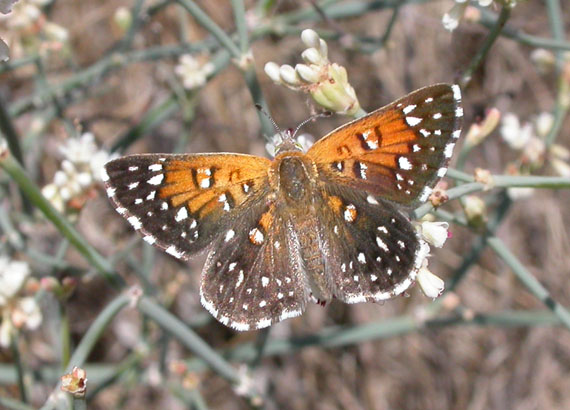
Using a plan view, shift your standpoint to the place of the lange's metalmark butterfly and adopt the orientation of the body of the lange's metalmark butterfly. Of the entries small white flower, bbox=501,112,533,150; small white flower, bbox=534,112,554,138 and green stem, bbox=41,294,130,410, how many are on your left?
1

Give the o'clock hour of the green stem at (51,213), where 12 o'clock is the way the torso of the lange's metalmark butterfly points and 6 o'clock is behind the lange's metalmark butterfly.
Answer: The green stem is roughly at 10 o'clock from the lange's metalmark butterfly.

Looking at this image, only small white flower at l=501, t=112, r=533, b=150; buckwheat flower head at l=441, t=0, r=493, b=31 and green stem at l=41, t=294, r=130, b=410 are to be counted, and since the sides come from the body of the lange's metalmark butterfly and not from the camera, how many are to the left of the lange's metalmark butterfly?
1

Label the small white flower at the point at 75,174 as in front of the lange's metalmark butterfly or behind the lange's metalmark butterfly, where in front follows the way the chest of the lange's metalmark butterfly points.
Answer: in front

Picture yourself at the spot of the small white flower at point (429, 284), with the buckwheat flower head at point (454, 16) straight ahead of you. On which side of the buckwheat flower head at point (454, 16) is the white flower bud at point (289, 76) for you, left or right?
left

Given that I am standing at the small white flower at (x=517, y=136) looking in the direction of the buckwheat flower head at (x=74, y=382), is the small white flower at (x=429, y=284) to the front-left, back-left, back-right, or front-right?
front-left

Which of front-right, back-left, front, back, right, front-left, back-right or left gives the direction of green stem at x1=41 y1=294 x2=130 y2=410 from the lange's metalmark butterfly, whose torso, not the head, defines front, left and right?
left

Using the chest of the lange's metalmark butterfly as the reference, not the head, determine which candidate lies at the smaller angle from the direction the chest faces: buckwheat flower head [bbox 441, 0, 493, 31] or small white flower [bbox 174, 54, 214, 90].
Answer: the small white flower

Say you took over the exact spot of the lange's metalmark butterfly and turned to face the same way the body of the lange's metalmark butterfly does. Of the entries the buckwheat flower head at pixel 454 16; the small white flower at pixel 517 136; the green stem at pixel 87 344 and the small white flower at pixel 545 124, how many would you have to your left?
1

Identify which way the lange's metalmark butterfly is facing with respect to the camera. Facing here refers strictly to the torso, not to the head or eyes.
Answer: away from the camera

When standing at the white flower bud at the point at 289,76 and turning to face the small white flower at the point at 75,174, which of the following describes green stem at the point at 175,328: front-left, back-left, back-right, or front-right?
front-left
